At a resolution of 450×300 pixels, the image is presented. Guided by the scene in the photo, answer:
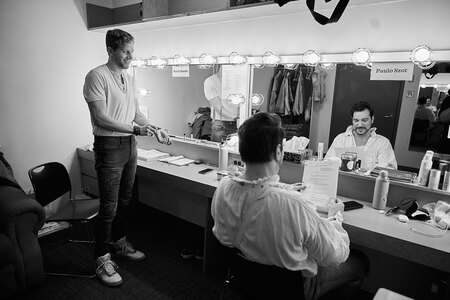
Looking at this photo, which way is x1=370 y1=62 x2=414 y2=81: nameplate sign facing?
toward the camera

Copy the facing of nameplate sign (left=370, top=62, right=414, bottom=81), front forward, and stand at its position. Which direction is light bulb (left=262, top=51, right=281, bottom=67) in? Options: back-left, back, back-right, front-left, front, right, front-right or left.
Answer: right

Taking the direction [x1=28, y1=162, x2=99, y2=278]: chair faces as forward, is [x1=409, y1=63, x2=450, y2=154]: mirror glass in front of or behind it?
in front

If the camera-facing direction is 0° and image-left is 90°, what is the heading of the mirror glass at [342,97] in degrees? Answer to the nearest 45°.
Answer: approximately 0°

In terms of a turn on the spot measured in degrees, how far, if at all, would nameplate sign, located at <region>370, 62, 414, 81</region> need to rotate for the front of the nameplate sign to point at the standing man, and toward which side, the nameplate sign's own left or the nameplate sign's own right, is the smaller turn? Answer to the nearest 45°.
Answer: approximately 45° to the nameplate sign's own right

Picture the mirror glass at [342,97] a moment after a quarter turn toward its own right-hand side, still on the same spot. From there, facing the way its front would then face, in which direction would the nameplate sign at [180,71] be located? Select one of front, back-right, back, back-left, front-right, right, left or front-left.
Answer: front

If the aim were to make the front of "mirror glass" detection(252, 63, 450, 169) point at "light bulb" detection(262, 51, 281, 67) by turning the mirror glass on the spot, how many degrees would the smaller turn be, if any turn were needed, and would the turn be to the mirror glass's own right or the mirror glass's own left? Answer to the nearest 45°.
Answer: approximately 90° to the mirror glass's own right

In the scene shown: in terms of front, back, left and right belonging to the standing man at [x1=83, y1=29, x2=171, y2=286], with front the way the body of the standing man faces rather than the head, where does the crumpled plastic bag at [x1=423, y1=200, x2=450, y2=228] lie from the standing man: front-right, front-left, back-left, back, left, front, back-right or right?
front

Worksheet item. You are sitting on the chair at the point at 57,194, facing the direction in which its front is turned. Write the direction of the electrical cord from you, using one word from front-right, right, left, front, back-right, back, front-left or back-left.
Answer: front

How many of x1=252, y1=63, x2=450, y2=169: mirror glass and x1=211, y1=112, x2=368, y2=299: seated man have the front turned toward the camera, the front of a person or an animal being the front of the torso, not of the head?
1

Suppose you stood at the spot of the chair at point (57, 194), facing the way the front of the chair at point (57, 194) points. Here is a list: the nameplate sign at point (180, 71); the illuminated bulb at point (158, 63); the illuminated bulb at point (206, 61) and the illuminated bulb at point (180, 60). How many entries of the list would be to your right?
0

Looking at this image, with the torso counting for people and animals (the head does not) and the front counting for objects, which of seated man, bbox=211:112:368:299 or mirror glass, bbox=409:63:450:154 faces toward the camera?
the mirror glass

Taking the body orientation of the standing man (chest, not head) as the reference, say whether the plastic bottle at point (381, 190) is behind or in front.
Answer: in front

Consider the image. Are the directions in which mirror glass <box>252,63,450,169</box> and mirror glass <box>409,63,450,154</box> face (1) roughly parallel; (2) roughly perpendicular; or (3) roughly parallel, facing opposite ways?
roughly parallel

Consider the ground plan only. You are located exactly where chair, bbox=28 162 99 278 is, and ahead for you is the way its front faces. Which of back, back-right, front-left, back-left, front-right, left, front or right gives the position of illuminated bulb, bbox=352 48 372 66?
front

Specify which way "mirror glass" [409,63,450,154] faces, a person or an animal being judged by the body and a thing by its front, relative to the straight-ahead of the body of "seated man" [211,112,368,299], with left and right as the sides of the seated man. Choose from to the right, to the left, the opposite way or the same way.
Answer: the opposite way
